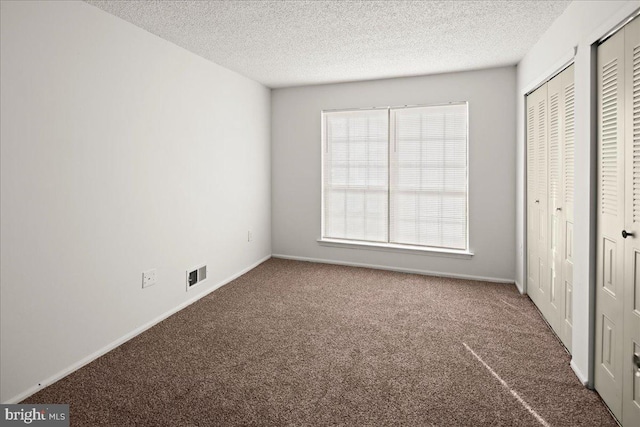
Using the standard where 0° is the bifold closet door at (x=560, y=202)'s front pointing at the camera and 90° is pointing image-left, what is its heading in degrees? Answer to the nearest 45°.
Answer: approximately 90°

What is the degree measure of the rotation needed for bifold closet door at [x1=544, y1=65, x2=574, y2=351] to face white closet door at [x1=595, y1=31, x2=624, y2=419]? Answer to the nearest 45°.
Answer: approximately 90° to its left

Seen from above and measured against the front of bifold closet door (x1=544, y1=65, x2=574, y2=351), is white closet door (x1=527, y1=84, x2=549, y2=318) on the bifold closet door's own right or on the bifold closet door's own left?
on the bifold closet door's own right

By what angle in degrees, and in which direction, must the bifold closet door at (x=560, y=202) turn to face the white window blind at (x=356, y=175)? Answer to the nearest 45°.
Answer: approximately 45° to its right

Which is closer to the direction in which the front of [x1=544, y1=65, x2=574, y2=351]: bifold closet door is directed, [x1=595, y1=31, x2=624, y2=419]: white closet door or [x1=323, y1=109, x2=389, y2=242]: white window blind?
the white window blind

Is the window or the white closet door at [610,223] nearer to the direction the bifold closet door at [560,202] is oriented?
the window

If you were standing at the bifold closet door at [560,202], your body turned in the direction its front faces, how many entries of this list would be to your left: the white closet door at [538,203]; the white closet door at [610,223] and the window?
1

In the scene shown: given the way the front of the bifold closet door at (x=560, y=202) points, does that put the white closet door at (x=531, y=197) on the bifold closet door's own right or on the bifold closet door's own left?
on the bifold closet door's own right

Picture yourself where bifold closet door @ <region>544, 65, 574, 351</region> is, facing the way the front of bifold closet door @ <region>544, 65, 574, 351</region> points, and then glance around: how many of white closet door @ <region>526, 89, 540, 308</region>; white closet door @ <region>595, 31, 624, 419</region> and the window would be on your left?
1
